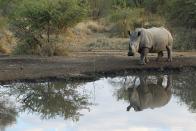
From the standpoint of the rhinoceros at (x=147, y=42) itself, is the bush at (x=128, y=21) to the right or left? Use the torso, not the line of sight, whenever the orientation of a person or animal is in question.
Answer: on its right

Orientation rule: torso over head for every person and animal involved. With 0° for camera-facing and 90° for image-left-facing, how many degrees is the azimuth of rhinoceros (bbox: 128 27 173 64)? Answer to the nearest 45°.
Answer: approximately 45°

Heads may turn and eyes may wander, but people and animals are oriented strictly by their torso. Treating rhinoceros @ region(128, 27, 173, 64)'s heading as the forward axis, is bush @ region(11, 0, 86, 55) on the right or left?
on its right
